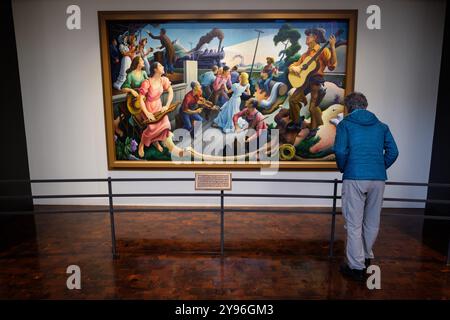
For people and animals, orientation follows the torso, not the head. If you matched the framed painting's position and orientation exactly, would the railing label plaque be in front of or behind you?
in front

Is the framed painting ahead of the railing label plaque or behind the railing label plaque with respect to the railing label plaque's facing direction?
behind

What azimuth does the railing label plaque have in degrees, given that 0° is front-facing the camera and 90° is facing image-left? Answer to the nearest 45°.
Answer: approximately 0°

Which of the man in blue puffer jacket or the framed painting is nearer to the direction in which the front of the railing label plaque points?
the man in blue puffer jacket

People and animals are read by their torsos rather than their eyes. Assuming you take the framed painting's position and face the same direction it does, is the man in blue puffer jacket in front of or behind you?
in front

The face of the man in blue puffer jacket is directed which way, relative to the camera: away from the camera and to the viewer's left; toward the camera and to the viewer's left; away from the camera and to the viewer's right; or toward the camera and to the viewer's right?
away from the camera and to the viewer's left

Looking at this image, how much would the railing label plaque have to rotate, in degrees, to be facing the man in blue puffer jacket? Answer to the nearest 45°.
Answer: approximately 45° to its left

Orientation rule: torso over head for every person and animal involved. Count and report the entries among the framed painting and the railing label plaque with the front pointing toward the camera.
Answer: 2
